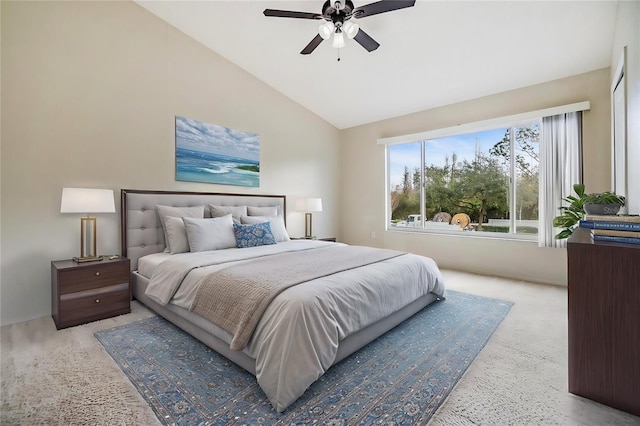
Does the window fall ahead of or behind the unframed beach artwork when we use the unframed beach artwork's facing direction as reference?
ahead

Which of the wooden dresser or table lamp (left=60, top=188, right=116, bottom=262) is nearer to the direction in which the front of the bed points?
the wooden dresser

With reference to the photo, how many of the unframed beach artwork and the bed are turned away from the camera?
0

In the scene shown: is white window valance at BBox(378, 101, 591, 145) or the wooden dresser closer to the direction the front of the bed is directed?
the wooden dresser

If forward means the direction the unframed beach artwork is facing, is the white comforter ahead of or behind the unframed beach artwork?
ahead

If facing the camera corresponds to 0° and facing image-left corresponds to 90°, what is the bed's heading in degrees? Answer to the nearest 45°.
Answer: approximately 315°

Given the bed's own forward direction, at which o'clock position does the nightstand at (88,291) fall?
The nightstand is roughly at 5 o'clock from the bed.

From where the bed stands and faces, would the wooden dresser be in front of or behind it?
in front

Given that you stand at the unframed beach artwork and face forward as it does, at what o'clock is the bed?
The bed is roughly at 1 o'clock from the unframed beach artwork.

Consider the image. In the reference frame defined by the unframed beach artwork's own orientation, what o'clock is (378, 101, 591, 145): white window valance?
The white window valance is roughly at 11 o'clock from the unframed beach artwork.
